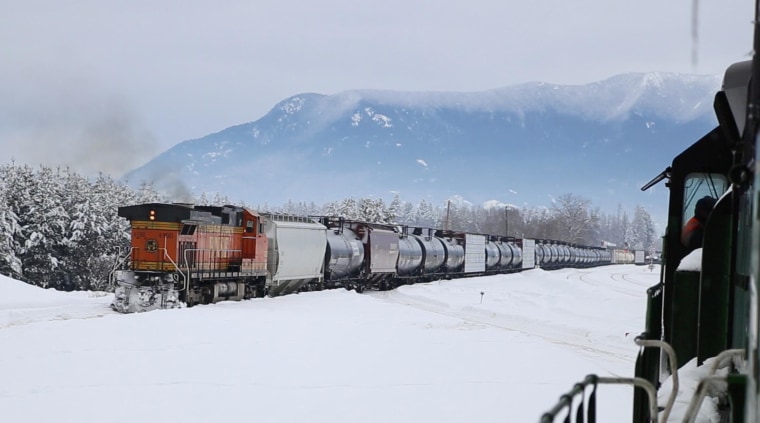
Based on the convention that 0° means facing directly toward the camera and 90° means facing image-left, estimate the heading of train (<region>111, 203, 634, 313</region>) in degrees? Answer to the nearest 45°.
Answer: approximately 45°

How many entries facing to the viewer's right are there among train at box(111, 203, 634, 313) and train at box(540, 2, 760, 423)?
0

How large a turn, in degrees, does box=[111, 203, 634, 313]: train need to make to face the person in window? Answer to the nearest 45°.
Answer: approximately 45° to its left

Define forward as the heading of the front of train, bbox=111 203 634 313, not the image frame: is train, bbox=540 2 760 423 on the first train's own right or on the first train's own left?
on the first train's own left
